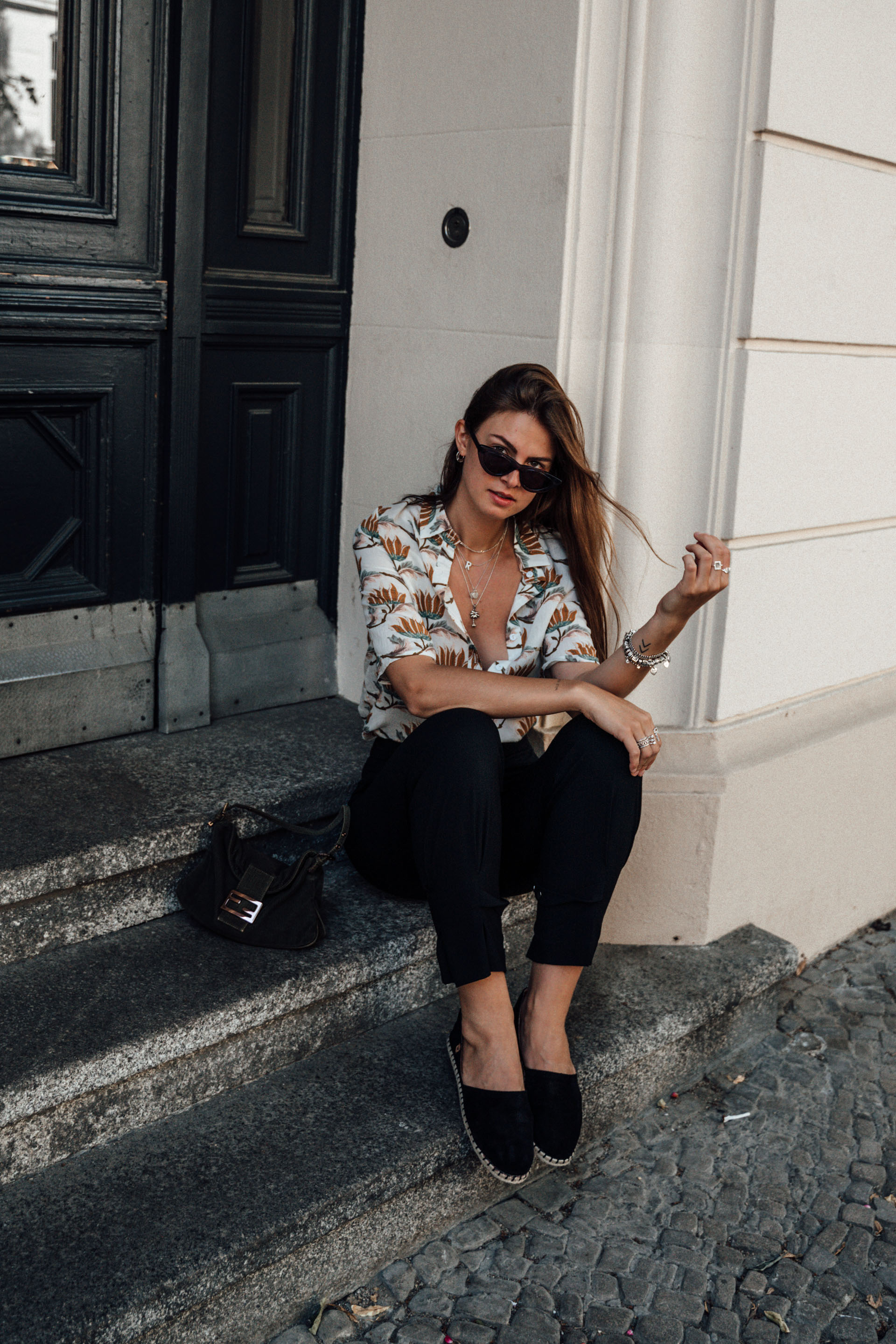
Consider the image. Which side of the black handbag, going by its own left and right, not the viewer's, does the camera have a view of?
front

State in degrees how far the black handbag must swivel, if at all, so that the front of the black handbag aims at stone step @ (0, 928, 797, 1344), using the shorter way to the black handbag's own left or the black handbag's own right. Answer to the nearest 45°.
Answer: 0° — it already faces it
